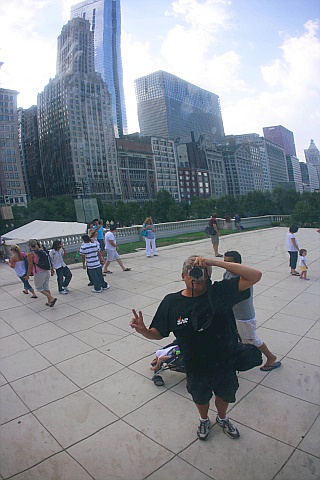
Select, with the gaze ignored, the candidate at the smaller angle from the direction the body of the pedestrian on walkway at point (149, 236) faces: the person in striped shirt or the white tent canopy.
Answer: the person in striped shirt

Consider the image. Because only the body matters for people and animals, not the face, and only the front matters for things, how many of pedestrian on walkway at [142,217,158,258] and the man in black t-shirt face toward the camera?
2

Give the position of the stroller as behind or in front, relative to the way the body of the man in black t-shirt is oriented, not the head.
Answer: behind

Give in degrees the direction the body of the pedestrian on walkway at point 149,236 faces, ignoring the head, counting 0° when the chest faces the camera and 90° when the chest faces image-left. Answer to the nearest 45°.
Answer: approximately 0°

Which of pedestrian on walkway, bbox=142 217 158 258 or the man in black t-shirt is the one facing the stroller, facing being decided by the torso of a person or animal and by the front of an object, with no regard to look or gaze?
the pedestrian on walkway

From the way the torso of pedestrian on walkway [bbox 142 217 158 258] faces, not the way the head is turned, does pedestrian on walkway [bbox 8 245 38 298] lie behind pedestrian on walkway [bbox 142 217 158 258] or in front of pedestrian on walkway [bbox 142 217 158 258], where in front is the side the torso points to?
in front

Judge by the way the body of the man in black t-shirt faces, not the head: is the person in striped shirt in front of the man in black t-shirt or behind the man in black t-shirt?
behind

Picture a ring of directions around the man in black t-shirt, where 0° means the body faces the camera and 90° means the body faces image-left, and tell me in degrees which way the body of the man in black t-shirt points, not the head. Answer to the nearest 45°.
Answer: approximately 0°
